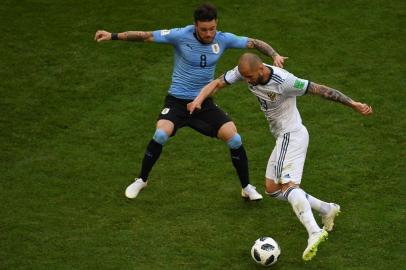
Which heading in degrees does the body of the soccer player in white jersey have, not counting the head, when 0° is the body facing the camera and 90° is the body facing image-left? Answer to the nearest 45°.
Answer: approximately 45°

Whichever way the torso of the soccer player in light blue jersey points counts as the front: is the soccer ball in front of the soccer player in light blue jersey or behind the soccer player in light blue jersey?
in front

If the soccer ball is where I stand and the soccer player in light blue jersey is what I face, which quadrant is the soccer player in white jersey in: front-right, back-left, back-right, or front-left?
front-right

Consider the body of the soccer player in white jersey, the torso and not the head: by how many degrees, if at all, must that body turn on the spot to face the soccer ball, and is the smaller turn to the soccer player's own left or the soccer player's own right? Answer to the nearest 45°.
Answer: approximately 45° to the soccer player's own left

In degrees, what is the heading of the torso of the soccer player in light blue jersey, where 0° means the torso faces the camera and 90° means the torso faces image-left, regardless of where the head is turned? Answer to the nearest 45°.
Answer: approximately 0°

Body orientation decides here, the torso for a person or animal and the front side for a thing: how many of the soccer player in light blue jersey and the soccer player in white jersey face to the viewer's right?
0
